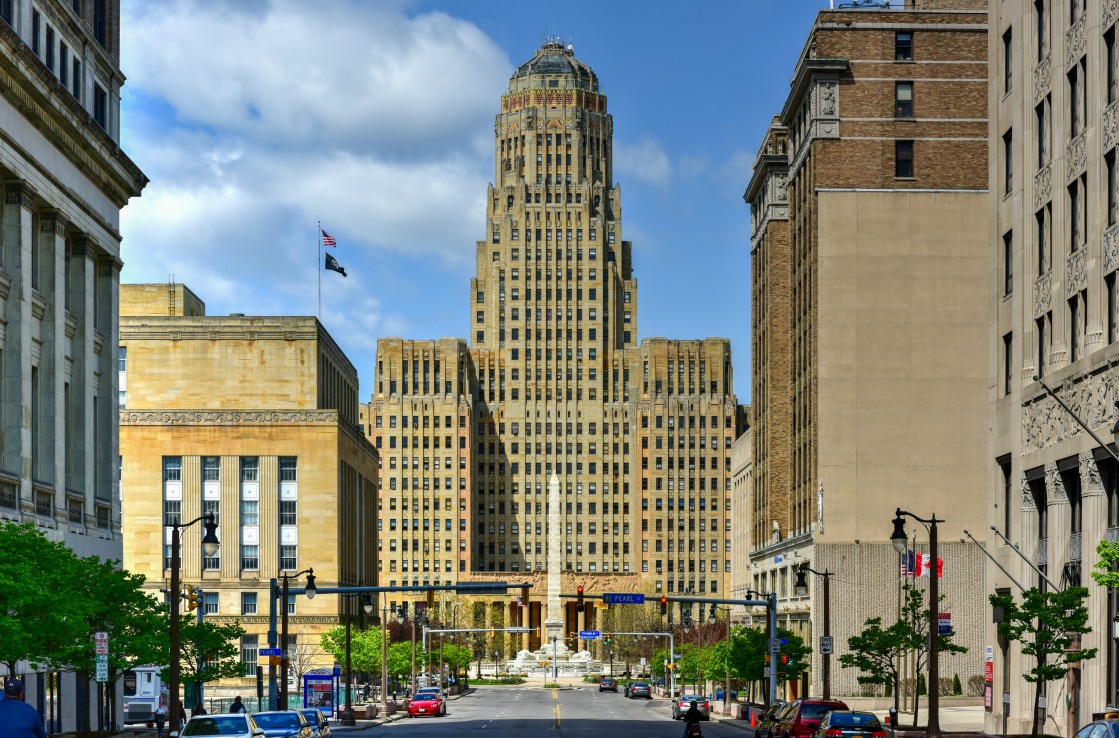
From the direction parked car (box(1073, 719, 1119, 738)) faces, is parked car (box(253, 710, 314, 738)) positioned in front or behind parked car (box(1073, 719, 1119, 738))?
in front

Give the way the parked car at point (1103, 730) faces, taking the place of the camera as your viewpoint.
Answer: facing away from the viewer and to the left of the viewer

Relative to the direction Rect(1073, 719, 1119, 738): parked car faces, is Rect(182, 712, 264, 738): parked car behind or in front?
in front

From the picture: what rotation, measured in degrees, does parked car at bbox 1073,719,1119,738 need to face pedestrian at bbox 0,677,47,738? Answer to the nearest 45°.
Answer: approximately 90° to its left

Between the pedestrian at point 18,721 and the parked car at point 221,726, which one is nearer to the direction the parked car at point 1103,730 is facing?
the parked car

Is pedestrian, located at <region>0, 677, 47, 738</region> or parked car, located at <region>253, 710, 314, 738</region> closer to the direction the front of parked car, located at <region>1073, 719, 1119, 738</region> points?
the parked car

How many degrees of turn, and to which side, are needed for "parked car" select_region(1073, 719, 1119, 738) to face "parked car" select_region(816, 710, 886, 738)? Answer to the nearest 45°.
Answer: approximately 45° to its right
